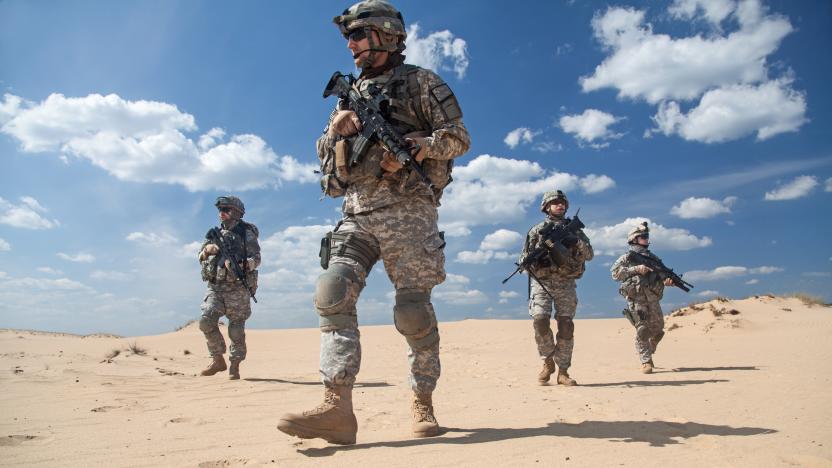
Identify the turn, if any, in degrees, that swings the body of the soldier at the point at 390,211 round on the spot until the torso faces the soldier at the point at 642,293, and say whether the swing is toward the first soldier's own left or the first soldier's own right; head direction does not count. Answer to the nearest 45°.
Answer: approximately 180°

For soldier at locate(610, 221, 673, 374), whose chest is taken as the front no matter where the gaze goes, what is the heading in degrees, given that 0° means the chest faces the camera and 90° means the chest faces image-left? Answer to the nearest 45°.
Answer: approximately 315°

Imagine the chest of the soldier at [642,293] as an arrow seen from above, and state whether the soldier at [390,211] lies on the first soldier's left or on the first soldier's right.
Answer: on the first soldier's right

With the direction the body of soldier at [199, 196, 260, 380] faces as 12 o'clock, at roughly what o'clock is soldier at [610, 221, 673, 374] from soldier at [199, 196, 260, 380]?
soldier at [610, 221, 673, 374] is roughly at 8 o'clock from soldier at [199, 196, 260, 380].

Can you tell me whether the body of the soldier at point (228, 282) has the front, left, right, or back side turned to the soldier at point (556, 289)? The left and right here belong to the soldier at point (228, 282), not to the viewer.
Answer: left

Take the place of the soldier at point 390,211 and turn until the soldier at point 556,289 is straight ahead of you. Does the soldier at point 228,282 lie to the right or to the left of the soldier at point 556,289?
left

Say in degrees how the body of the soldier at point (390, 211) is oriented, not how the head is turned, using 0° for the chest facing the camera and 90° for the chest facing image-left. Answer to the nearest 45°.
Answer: approximately 45°

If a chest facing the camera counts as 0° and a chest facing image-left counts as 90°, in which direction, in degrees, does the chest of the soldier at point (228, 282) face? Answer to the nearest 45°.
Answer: approximately 45°

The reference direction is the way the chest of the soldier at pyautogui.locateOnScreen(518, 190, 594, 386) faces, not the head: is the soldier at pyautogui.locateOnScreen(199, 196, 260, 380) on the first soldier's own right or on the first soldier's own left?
on the first soldier's own right

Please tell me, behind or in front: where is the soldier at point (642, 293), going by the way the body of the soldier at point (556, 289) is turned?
behind
